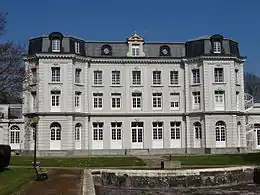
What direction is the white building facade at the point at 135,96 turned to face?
toward the camera

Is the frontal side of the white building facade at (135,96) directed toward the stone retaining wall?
yes
